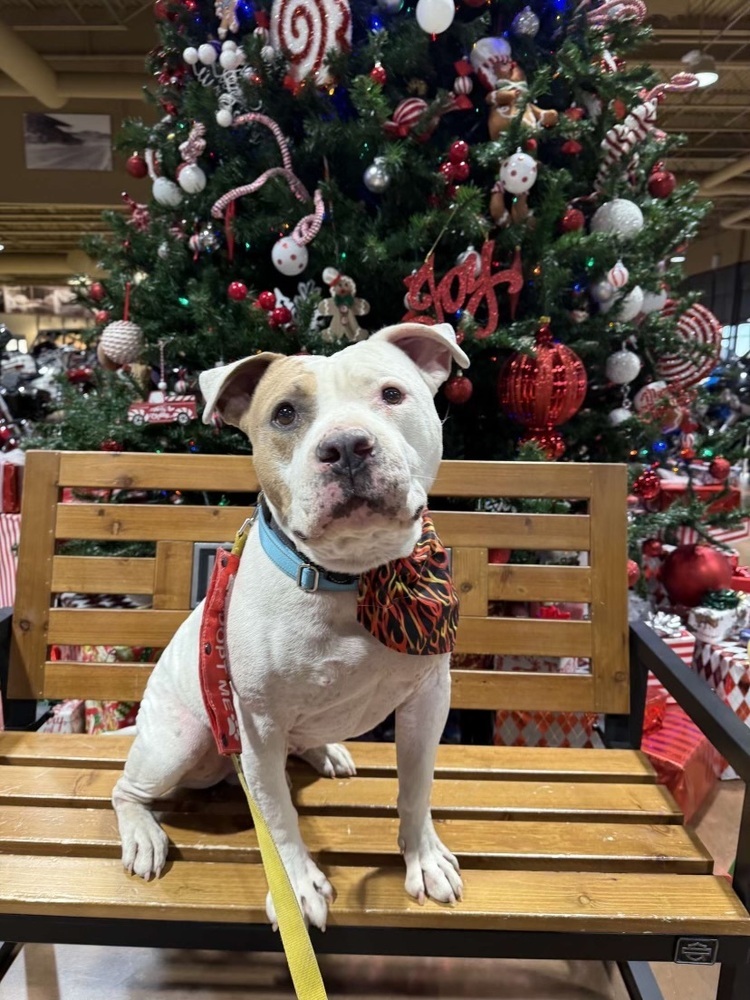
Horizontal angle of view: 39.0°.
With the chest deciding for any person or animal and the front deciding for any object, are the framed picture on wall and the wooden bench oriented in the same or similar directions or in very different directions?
same or similar directions

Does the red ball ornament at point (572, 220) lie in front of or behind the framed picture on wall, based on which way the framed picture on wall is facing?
in front

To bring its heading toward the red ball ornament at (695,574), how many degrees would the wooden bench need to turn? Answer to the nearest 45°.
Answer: approximately 135° to its left

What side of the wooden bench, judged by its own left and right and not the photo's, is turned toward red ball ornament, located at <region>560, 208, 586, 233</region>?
back

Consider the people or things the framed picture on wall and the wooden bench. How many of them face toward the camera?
2

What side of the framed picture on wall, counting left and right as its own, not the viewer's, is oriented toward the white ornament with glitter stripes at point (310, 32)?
front

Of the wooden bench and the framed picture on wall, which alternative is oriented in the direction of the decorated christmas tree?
the framed picture on wall

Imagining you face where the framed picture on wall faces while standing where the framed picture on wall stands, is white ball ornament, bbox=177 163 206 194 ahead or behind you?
ahead

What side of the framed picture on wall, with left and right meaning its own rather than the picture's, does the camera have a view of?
front

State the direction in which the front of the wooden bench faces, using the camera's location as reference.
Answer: facing the viewer
